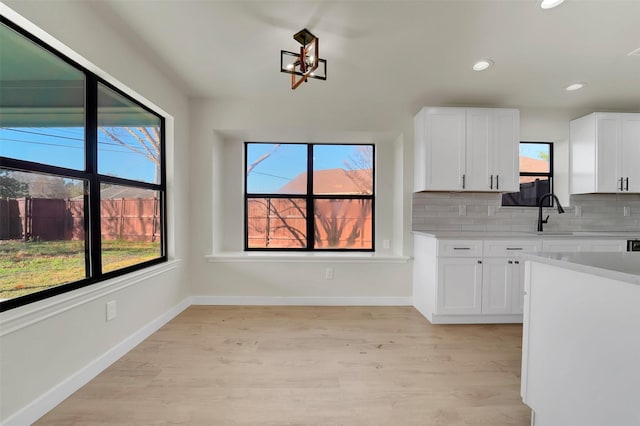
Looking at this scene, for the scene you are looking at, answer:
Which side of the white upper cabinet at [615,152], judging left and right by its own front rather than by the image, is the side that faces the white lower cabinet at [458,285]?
right

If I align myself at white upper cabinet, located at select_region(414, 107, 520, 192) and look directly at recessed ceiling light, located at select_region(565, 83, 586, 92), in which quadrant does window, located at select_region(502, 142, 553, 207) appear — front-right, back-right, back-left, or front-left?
front-left

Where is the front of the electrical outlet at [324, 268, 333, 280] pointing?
toward the camera

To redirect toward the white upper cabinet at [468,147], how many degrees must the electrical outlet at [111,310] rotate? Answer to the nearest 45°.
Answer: approximately 45° to its left

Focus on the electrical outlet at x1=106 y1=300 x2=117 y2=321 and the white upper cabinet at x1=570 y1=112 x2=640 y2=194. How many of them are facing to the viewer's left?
0

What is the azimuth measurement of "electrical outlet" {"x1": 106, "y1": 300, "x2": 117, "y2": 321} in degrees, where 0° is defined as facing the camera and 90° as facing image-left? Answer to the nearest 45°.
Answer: approximately 315°

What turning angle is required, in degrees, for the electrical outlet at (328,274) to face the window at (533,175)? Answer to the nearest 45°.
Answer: approximately 90° to its left

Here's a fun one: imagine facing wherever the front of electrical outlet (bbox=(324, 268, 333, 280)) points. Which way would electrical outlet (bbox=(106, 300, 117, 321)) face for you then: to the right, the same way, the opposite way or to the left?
to the left

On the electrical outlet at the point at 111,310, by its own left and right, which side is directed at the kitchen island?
front

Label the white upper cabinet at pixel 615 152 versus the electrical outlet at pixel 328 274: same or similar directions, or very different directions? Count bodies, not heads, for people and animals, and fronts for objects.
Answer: same or similar directions

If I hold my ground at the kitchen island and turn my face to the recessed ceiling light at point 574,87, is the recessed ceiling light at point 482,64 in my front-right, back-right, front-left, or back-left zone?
front-left

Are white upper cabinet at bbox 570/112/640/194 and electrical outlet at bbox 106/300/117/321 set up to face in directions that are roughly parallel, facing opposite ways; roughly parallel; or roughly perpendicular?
roughly perpendicular

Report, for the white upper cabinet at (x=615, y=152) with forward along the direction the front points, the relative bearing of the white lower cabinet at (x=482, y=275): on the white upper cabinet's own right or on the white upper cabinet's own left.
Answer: on the white upper cabinet's own right

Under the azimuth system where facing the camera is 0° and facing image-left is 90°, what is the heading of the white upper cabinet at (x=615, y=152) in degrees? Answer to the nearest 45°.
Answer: approximately 315°

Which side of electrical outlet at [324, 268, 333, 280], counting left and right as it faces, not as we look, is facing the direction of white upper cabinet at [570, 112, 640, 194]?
left

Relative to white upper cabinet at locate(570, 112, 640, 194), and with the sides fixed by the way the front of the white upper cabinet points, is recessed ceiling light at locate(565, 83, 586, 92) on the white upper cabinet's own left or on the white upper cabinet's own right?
on the white upper cabinet's own right
